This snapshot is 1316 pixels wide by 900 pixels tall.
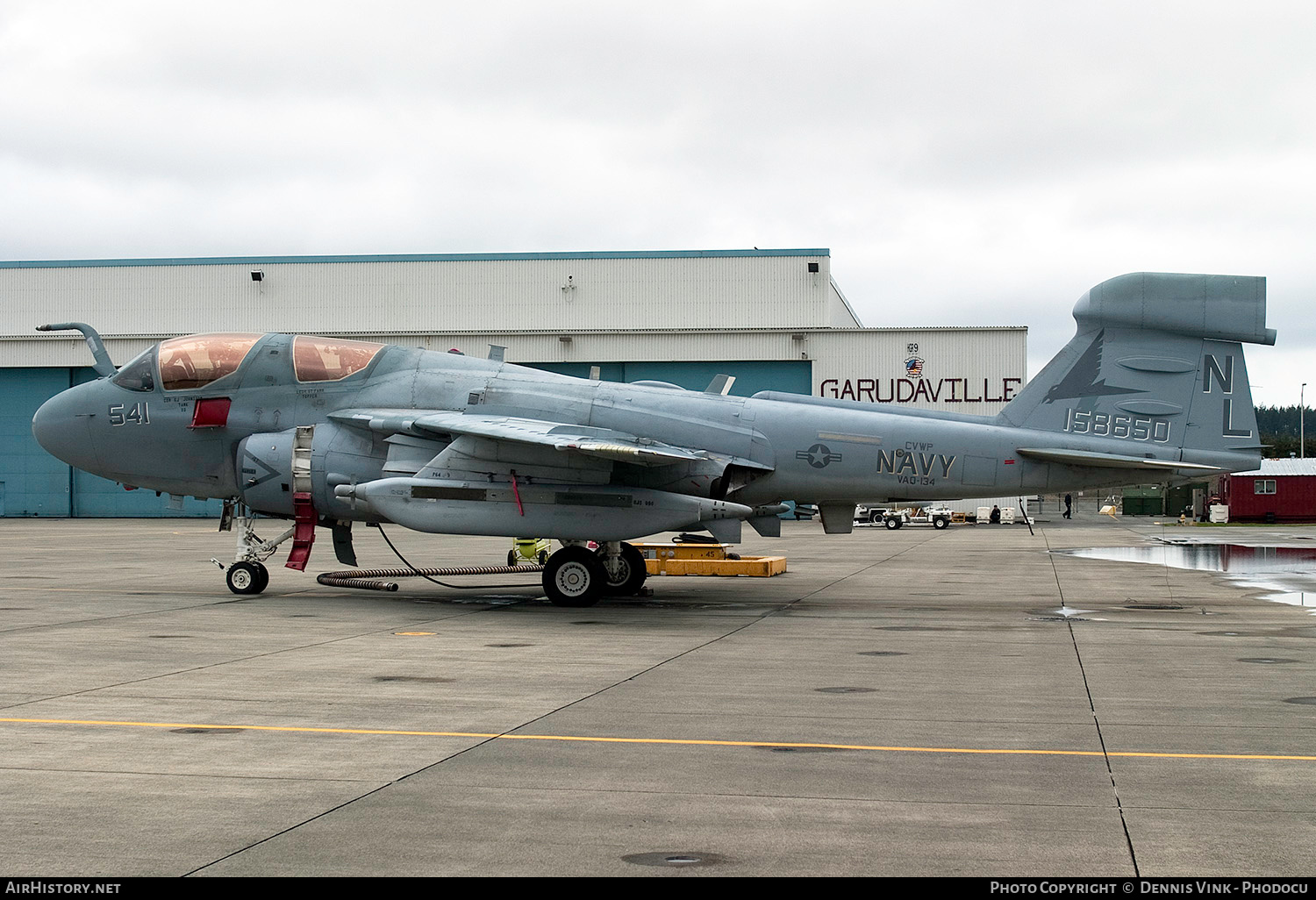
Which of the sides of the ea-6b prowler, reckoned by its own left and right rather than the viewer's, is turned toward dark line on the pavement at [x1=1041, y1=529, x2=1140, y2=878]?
left

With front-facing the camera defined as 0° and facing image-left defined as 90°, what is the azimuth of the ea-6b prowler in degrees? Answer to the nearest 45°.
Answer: approximately 90°

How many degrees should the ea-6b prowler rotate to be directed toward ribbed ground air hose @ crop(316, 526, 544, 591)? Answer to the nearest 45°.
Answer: approximately 45° to its right
